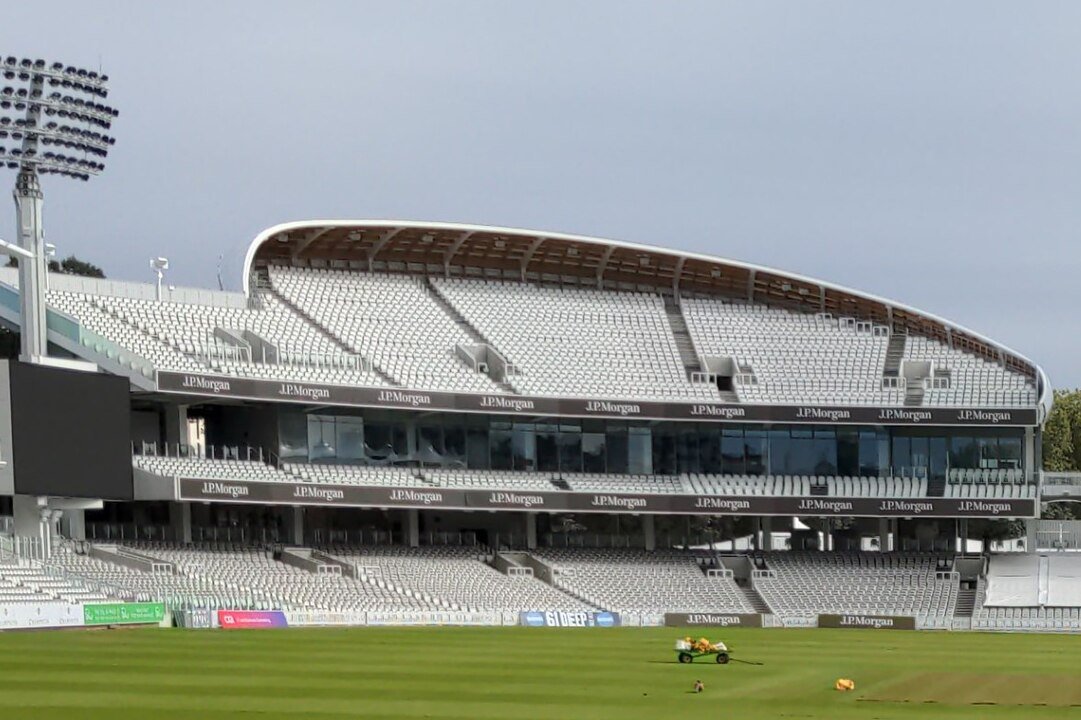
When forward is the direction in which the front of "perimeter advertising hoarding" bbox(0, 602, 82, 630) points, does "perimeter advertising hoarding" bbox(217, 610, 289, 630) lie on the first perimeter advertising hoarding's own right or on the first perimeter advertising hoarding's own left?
on the first perimeter advertising hoarding's own left

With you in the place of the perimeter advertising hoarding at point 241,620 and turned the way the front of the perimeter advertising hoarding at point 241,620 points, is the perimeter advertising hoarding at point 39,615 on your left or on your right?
on your right

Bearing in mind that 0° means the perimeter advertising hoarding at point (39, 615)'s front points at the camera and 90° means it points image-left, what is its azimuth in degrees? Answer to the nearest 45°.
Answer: approximately 0°

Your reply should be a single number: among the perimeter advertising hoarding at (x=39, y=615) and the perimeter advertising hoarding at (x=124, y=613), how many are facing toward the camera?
2

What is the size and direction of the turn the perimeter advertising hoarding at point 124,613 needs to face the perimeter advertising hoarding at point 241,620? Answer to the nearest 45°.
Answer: approximately 135° to its left

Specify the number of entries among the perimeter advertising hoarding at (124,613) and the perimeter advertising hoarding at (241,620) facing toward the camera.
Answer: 2

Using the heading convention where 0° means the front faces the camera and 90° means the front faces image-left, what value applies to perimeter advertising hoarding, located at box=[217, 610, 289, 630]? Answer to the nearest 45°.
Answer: approximately 0°
